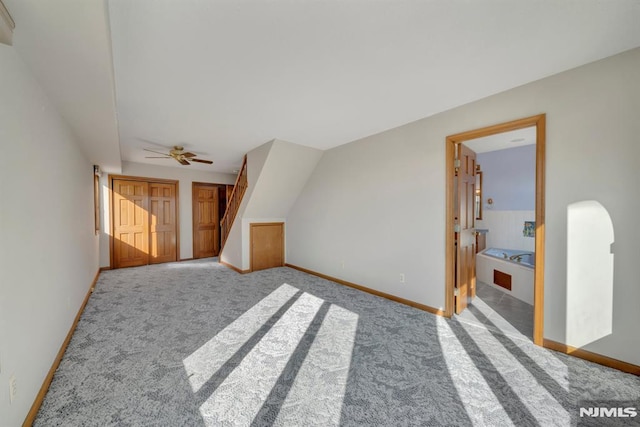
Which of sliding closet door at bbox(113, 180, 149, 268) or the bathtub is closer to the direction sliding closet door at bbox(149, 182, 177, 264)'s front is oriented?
the bathtub

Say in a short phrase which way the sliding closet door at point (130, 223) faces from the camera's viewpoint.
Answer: facing the viewer

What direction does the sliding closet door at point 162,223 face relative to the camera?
toward the camera

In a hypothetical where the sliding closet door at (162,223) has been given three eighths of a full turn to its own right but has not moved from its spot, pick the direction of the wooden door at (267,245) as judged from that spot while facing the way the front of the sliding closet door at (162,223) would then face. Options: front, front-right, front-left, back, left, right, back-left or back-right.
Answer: back

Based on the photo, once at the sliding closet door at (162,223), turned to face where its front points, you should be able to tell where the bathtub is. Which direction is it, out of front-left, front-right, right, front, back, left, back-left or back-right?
front-left

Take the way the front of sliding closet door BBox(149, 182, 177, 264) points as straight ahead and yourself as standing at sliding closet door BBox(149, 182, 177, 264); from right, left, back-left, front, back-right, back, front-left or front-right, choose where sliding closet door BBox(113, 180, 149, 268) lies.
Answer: right

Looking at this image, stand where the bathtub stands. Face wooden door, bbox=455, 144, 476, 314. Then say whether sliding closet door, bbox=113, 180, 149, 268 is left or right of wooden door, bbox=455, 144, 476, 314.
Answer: right

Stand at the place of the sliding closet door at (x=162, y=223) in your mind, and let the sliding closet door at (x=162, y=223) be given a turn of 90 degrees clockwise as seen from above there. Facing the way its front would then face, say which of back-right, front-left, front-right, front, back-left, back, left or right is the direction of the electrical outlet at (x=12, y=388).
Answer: left

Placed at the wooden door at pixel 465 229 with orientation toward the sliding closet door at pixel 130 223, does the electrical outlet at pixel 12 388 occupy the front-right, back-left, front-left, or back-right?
front-left

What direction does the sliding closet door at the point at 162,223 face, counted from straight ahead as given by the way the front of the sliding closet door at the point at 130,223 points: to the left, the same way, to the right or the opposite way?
the same way

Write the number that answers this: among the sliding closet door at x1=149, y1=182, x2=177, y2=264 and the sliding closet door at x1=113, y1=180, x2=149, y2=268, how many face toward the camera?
2

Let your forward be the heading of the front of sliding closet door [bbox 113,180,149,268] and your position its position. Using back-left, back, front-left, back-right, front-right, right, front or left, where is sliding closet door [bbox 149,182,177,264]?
left

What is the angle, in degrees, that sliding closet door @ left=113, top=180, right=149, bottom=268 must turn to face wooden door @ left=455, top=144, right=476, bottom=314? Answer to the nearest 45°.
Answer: approximately 45° to its left

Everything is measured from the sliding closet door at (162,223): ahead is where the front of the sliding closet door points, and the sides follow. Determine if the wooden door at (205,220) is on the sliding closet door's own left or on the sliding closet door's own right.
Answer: on the sliding closet door's own left
